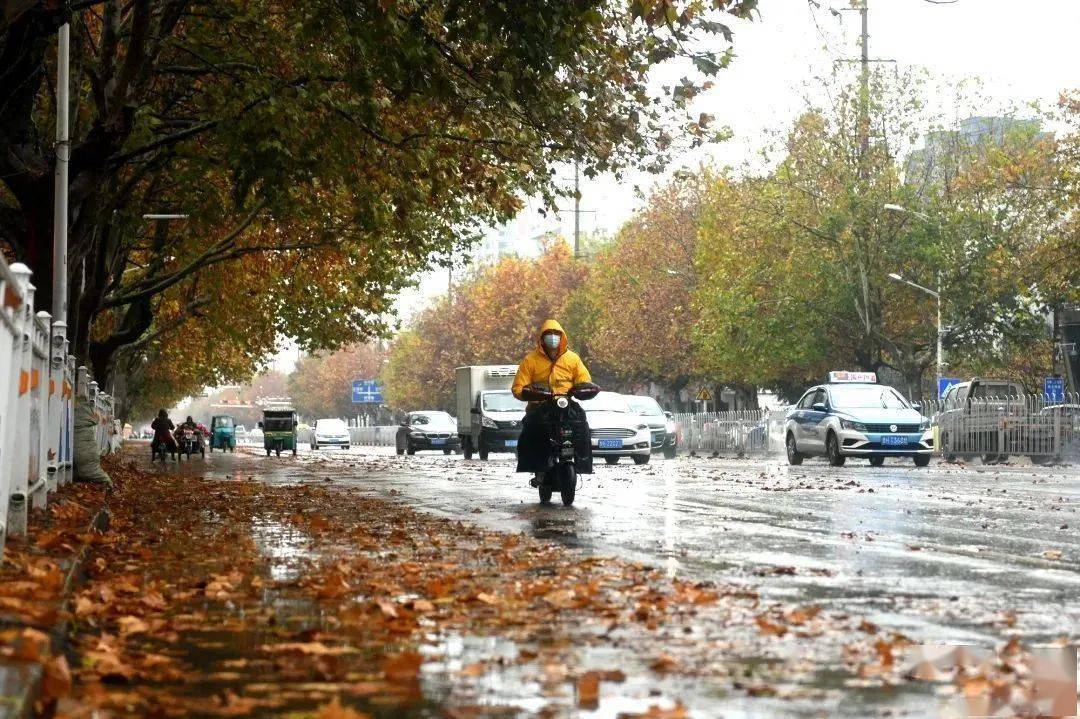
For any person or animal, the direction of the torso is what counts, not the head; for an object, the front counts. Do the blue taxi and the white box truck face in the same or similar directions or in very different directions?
same or similar directions

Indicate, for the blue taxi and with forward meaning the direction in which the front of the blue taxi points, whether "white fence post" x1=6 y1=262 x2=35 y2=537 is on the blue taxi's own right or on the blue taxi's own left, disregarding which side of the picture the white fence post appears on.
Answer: on the blue taxi's own right

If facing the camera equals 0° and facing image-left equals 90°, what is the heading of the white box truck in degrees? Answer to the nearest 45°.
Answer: approximately 315°

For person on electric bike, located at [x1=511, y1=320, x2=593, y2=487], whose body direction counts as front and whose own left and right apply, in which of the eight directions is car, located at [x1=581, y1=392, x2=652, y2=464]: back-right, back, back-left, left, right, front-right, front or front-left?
back

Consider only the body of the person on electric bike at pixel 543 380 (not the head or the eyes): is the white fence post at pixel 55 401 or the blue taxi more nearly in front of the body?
the white fence post

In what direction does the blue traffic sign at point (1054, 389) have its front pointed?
toward the camera

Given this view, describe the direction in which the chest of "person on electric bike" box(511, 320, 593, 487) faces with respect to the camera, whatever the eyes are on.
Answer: toward the camera

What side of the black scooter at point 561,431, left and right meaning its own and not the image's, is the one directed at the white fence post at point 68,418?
right

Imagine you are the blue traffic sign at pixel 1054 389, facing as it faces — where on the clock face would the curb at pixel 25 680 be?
The curb is roughly at 12 o'clock from the blue traffic sign.

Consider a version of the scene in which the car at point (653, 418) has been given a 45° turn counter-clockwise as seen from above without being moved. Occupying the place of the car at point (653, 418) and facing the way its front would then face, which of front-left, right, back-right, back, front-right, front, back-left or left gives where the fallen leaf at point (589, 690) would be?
right

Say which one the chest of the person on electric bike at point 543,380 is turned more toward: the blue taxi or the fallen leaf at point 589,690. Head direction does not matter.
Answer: the fallen leaf

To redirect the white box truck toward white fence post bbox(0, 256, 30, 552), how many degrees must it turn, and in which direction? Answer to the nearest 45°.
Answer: approximately 45° to its right

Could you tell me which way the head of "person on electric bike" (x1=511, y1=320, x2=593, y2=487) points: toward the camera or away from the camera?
toward the camera

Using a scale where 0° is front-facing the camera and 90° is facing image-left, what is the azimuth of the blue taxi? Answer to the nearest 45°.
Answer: approximately 315°

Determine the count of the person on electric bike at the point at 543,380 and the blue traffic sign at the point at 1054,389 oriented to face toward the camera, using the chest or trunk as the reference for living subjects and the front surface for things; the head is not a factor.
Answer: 2

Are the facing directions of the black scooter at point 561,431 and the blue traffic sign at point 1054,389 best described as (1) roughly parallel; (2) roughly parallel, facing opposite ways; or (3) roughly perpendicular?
roughly parallel

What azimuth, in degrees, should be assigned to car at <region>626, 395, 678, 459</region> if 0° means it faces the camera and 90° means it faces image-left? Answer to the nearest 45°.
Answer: approximately 315°

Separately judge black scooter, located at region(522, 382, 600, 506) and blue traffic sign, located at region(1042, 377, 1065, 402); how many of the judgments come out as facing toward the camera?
2
